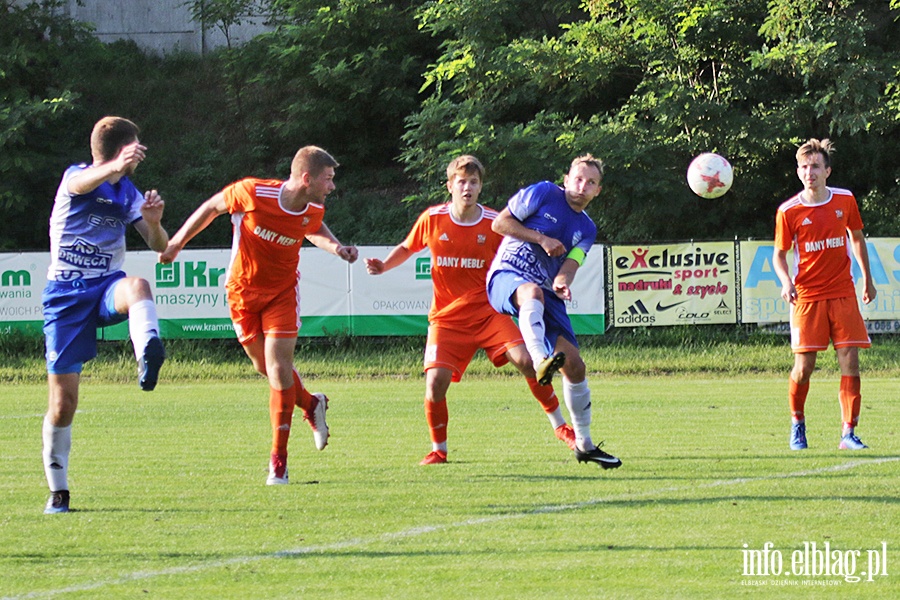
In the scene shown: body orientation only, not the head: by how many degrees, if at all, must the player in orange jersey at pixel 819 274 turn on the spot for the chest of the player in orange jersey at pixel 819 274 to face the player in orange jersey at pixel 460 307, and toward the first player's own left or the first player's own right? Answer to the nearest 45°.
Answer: approximately 45° to the first player's own right

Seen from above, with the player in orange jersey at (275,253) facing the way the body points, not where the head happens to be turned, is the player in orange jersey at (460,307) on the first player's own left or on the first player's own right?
on the first player's own left

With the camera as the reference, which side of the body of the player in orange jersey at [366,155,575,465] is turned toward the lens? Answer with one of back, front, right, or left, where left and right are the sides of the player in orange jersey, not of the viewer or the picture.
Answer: front

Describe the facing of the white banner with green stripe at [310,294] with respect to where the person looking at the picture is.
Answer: facing the viewer

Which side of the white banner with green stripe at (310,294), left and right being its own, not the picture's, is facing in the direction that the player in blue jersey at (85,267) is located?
front

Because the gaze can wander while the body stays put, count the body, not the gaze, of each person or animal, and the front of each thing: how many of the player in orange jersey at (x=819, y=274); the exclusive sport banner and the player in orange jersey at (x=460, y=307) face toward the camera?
3

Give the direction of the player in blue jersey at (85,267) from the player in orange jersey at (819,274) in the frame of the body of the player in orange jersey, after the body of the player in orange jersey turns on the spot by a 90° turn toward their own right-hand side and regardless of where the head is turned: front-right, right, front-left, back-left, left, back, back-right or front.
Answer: front-left

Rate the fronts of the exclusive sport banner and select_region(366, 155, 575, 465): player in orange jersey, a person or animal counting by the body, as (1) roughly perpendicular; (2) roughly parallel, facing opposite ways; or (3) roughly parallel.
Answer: roughly parallel

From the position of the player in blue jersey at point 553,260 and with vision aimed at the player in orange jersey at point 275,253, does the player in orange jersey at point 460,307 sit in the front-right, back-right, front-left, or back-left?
front-right

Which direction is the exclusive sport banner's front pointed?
toward the camera

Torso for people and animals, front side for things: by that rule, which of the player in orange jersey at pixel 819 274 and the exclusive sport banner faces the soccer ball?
the exclusive sport banner

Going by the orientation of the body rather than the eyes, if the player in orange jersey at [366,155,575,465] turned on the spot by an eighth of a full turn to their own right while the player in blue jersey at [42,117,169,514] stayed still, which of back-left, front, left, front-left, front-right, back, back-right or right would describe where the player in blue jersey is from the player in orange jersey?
front

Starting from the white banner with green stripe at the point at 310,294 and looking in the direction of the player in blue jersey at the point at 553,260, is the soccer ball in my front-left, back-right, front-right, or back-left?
front-left
